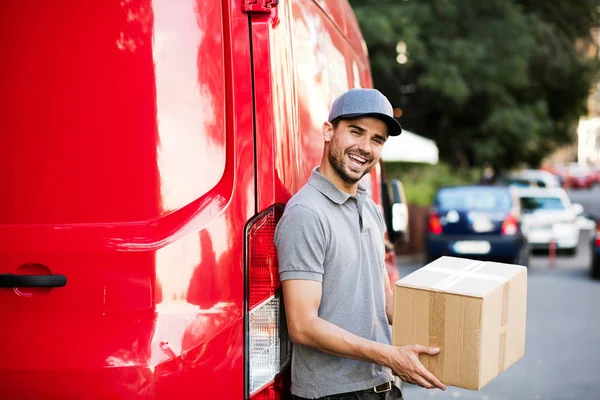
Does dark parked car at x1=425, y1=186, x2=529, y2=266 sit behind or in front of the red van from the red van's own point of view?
in front

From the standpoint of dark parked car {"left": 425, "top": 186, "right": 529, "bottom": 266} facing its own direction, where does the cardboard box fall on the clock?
The cardboard box is roughly at 6 o'clock from the dark parked car.

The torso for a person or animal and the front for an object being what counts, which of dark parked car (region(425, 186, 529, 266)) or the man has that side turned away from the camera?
the dark parked car

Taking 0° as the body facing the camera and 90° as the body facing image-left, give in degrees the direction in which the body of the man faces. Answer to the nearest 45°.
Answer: approximately 315°

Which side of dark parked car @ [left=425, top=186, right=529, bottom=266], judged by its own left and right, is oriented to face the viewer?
back

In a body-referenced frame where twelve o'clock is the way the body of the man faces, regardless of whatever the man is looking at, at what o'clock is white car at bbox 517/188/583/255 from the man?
The white car is roughly at 8 o'clock from the man.

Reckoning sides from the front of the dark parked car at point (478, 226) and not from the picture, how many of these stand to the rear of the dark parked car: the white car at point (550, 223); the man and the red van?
2

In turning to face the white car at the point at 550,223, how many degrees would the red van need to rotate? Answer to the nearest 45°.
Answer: approximately 45° to its right

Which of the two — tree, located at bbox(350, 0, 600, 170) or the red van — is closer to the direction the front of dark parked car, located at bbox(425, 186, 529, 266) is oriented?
the tree

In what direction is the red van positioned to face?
away from the camera

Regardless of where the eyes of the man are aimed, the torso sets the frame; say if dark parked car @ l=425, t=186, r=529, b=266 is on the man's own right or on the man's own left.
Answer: on the man's own left
